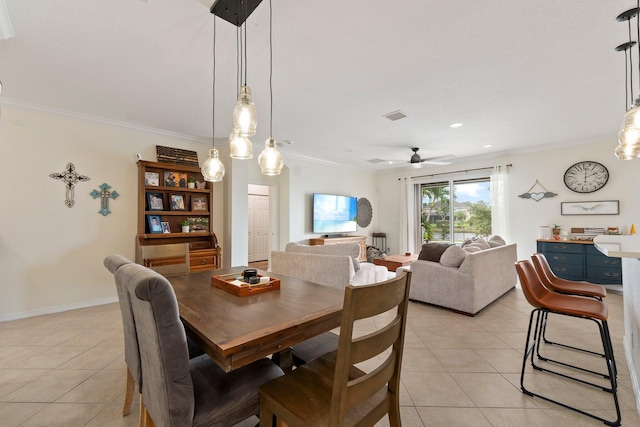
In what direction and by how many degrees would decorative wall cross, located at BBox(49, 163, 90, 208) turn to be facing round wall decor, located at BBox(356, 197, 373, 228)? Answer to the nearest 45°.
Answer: approximately 90° to its left

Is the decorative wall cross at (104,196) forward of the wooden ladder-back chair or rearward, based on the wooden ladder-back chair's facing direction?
forward

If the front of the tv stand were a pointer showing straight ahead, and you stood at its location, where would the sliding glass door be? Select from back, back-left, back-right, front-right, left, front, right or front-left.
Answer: front-left

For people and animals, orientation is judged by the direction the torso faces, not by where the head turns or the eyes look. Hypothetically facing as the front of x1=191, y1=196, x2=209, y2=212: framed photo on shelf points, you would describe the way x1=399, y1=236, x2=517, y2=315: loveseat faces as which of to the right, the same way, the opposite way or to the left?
the opposite way

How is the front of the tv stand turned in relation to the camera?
facing the viewer and to the right of the viewer

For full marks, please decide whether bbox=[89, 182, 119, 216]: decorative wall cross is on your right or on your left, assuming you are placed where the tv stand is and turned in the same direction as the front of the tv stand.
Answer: on your right

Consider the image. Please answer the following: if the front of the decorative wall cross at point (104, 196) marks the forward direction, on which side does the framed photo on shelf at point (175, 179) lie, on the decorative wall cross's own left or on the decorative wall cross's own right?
on the decorative wall cross's own left

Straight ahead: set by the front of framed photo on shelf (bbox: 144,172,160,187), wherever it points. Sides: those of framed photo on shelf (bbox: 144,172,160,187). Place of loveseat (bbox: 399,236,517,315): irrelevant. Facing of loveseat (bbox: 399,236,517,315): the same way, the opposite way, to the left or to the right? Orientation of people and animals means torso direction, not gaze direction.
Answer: the opposite way

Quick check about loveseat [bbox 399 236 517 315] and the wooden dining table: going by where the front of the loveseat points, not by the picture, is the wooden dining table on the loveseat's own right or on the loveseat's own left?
on the loveseat's own left

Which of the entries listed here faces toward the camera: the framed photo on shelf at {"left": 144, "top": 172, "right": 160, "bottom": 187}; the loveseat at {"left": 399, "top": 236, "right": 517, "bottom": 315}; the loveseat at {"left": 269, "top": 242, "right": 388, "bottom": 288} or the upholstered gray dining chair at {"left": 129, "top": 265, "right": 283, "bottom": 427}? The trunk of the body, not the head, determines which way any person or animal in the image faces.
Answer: the framed photo on shelf

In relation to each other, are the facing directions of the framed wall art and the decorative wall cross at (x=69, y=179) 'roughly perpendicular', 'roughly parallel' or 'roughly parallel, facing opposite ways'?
roughly perpendicular

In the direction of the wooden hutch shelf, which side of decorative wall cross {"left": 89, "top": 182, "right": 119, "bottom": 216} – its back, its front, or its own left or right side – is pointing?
left
